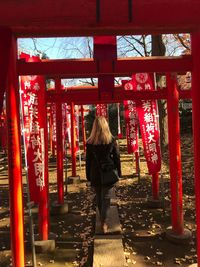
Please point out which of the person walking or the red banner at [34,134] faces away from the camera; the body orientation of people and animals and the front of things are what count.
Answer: the person walking

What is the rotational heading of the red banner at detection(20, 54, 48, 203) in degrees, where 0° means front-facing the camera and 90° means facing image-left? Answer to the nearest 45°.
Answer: approximately 0°

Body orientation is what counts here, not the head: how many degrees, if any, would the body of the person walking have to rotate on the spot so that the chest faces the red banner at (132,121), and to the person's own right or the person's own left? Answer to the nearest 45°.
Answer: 0° — they already face it

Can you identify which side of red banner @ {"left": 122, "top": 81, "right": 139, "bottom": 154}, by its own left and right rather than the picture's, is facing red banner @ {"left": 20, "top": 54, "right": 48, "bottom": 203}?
front

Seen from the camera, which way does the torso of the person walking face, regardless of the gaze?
away from the camera

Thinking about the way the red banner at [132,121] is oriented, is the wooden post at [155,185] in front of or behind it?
in front

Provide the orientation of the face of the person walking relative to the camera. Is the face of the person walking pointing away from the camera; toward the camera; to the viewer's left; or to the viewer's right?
away from the camera

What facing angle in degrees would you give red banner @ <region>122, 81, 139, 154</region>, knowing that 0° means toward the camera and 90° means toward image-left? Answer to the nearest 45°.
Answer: approximately 0°

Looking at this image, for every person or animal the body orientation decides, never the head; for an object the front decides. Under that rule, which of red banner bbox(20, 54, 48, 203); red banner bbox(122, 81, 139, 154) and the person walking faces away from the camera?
the person walking
